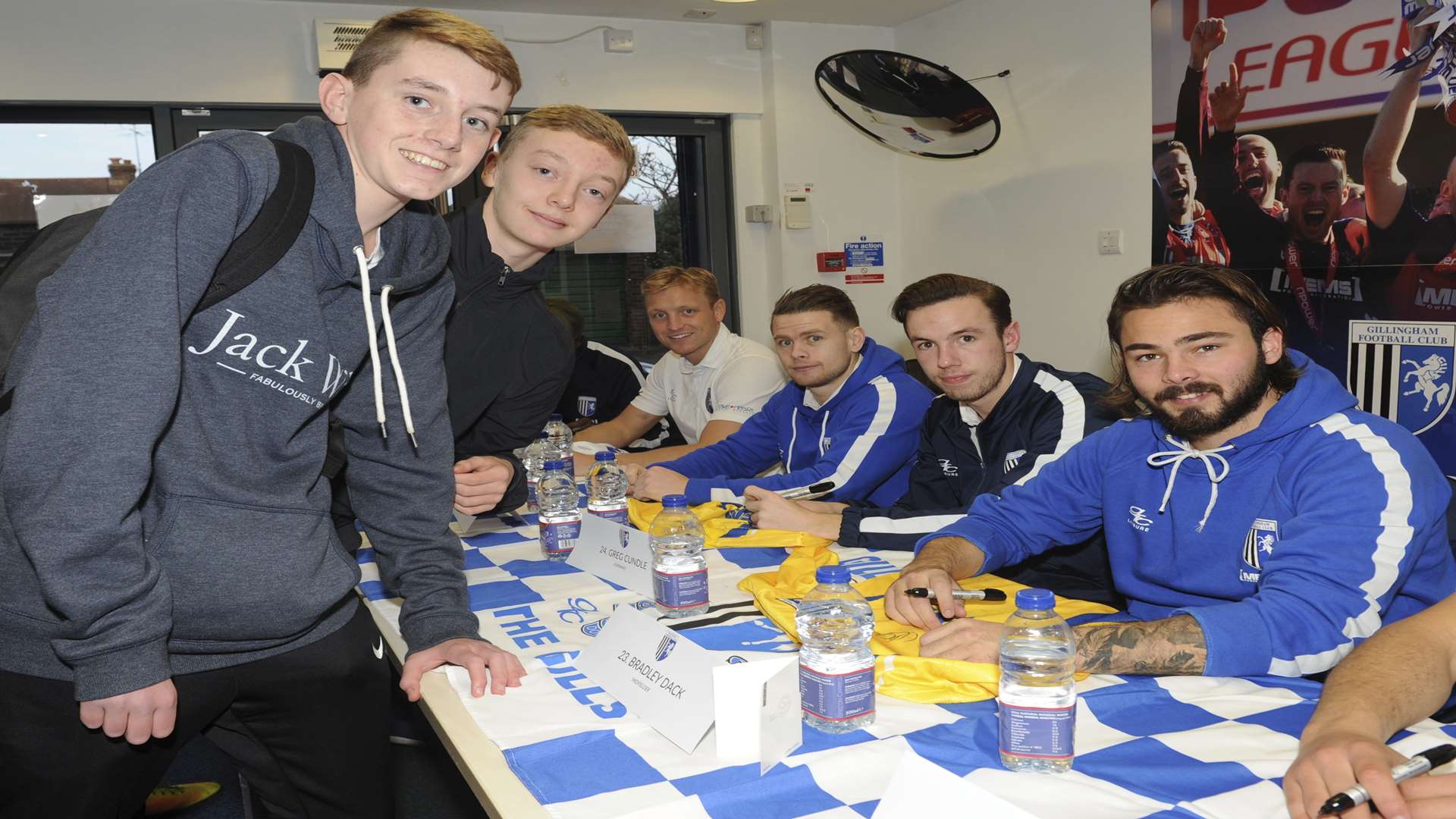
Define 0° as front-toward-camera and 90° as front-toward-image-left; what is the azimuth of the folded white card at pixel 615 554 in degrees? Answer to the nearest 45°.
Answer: approximately 45°

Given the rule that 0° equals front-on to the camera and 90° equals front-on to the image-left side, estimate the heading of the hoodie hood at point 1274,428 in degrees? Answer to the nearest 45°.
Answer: approximately 45°

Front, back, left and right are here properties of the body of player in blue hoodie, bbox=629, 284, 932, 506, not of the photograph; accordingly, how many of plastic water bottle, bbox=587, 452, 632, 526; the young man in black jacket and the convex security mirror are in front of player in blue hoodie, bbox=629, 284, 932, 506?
2

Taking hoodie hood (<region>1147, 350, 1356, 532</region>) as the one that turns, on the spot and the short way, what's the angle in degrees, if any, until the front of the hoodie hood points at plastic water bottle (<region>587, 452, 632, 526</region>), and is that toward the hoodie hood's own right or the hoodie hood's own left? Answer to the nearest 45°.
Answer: approximately 45° to the hoodie hood's own right

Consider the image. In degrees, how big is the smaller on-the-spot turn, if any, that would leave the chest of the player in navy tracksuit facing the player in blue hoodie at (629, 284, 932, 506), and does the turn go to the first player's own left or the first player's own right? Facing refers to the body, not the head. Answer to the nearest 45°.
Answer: approximately 90° to the first player's own right

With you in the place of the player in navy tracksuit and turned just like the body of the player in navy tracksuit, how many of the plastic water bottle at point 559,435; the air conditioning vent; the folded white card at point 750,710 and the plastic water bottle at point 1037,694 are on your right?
2

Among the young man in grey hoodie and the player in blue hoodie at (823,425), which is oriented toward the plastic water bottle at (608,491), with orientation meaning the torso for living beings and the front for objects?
the player in blue hoodie

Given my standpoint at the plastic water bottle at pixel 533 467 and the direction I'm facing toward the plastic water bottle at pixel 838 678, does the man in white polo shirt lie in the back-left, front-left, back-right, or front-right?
back-left

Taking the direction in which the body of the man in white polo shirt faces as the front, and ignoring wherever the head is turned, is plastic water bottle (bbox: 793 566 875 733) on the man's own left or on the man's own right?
on the man's own left

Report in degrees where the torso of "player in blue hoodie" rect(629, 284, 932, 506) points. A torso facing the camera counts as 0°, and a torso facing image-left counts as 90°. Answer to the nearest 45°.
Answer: approximately 45°

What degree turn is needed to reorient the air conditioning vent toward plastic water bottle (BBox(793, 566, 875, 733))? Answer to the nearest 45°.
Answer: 0° — it already faces it
